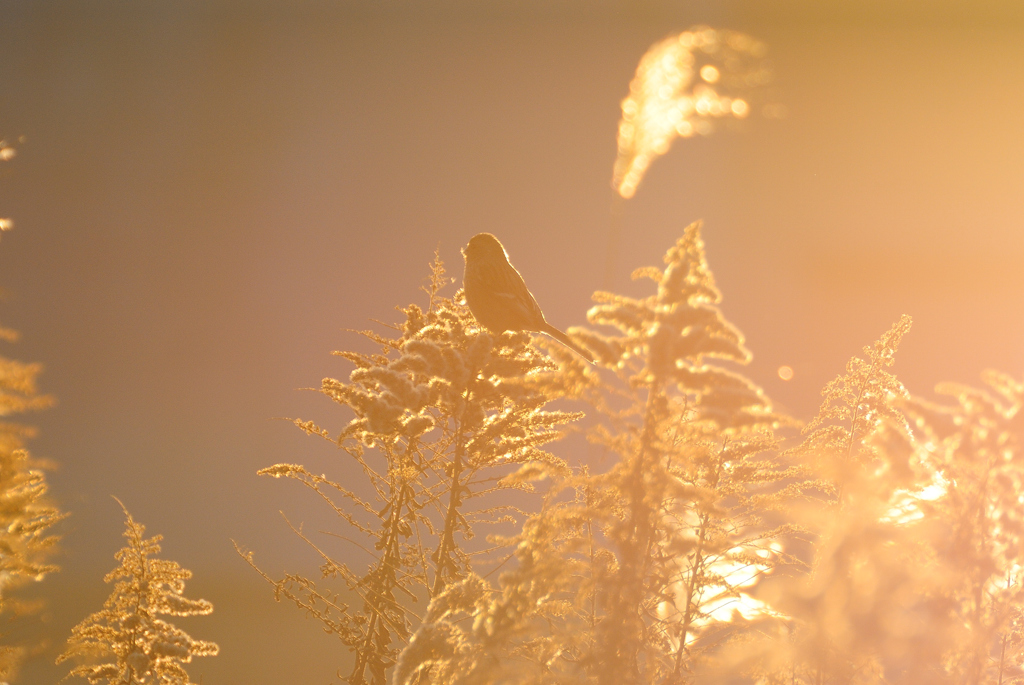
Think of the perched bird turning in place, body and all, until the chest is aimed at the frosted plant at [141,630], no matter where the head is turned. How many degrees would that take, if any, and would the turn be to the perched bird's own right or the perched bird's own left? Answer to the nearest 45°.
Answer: approximately 45° to the perched bird's own right

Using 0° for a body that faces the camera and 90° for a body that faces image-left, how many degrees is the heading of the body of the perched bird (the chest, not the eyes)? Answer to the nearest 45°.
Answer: approximately 90°

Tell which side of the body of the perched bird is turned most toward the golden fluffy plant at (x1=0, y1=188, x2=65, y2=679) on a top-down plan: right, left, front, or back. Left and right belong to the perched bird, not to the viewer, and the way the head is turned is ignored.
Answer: front
